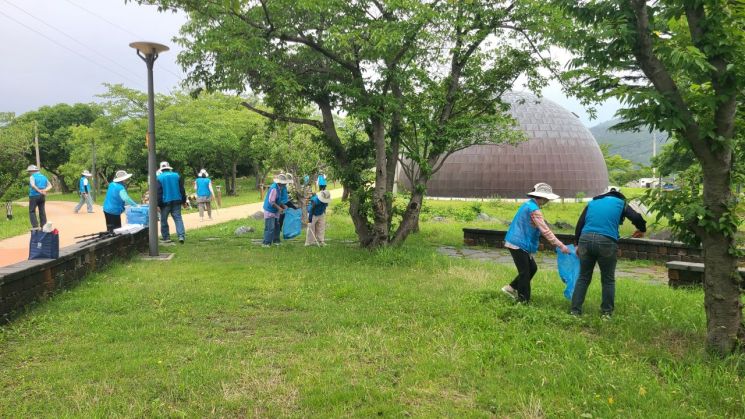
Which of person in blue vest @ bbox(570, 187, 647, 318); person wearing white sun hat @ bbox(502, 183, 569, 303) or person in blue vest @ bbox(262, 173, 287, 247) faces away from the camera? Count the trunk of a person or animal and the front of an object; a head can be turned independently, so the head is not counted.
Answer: person in blue vest @ bbox(570, 187, 647, 318)

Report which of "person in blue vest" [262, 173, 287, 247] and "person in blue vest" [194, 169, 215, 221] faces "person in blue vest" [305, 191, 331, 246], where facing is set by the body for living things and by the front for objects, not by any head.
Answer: "person in blue vest" [262, 173, 287, 247]

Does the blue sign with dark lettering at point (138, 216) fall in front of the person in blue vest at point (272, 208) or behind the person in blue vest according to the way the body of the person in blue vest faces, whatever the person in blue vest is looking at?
behind

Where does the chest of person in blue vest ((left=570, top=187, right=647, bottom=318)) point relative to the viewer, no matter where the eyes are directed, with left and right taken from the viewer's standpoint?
facing away from the viewer

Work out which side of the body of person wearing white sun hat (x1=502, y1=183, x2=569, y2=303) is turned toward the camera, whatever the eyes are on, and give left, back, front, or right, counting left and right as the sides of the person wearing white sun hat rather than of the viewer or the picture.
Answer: right

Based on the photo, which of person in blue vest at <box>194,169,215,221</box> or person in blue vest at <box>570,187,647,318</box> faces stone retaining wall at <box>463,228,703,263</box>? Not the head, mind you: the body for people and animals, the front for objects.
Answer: person in blue vest at <box>570,187,647,318</box>

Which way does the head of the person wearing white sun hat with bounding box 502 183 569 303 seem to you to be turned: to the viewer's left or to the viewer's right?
to the viewer's right

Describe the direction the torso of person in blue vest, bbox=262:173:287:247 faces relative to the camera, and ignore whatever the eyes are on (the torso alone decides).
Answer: to the viewer's right

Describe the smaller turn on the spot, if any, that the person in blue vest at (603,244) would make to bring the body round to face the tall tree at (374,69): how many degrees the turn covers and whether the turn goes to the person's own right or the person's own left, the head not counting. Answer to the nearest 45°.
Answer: approximately 45° to the person's own left
